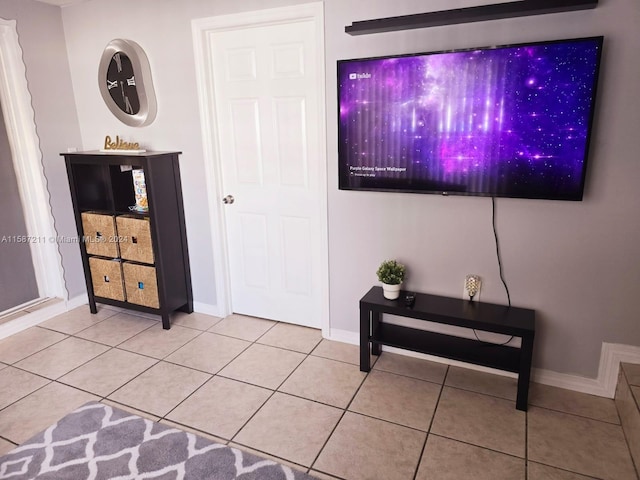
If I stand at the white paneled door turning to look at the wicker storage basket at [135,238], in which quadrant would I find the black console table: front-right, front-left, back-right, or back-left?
back-left

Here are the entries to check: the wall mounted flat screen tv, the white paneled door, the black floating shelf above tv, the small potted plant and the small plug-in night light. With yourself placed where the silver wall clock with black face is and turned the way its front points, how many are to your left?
5

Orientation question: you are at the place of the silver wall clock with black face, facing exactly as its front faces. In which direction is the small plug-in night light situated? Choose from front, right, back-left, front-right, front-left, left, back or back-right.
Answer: left

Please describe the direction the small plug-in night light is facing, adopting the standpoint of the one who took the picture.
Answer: facing the viewer

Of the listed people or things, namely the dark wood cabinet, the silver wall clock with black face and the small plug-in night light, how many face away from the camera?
0

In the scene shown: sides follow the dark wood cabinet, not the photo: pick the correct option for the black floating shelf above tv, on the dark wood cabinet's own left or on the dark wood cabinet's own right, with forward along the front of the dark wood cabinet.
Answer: on the dark wood cabinet's own left

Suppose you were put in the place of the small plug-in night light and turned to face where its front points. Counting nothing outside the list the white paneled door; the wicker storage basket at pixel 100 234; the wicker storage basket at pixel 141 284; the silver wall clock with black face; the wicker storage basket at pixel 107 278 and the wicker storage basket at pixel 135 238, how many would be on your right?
6

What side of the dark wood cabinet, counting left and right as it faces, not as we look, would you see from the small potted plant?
left

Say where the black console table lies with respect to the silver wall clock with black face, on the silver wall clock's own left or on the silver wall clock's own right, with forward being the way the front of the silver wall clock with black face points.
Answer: on the silver wall clock's own left

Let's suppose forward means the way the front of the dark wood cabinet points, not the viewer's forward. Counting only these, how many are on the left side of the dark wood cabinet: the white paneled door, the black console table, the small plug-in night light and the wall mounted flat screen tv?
4

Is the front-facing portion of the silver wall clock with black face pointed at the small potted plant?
no

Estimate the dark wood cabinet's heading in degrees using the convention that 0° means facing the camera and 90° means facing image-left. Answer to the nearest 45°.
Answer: approximately 45°

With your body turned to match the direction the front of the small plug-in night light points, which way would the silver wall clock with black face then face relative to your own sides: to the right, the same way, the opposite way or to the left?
the same way

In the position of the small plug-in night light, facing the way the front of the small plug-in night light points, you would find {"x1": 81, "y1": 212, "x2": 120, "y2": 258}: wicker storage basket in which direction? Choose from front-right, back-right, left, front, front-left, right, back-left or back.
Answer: right

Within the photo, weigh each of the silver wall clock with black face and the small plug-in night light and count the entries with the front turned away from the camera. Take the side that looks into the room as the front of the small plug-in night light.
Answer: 0

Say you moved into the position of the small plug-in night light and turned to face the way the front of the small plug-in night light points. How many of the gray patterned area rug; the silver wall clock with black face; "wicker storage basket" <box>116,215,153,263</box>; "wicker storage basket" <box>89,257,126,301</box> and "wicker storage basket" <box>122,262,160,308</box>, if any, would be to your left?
0

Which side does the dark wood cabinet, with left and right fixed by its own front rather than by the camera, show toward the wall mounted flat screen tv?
left

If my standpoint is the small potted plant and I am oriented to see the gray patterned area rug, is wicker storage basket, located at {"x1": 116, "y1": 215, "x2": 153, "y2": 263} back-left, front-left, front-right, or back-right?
front-right

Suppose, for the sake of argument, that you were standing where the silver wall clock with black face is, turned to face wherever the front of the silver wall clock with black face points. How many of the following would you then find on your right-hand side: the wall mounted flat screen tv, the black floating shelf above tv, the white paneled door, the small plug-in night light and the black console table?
0
